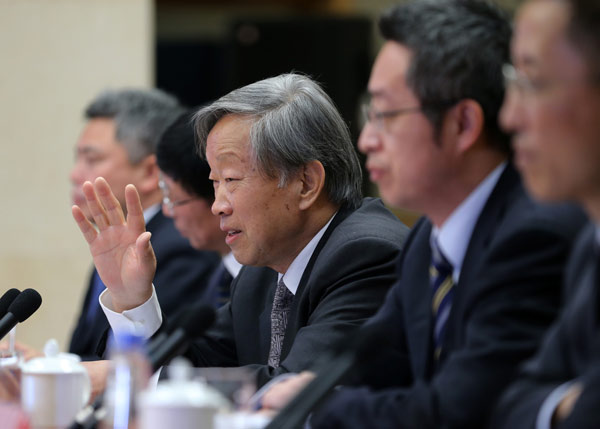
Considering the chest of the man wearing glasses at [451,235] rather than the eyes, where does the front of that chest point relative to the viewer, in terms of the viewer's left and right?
facing the viewer and to the left of the viewer

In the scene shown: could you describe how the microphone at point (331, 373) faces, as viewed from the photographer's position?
facing to the right of the viewer

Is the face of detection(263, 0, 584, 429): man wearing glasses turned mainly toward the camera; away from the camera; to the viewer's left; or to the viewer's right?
to the viewer's left

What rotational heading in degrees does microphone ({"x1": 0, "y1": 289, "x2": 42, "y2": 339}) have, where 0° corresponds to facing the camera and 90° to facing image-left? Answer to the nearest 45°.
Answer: approximately 270°

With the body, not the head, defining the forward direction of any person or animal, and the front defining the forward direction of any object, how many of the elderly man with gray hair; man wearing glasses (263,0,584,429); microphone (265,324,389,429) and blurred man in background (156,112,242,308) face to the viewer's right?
1

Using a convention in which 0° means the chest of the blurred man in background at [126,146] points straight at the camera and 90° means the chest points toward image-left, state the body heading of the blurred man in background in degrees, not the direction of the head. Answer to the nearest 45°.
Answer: approximately 45°

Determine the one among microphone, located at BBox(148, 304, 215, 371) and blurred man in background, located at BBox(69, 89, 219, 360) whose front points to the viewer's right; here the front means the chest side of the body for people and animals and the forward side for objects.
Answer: the microphone

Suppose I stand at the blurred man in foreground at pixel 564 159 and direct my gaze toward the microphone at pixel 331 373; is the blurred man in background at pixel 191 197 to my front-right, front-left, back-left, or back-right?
front-right

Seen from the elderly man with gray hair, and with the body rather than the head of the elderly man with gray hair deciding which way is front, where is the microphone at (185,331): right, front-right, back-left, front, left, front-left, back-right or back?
front-left

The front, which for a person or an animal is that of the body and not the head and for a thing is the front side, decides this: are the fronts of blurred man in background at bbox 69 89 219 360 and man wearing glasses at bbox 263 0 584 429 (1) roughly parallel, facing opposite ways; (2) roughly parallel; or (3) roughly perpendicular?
roughly parallel

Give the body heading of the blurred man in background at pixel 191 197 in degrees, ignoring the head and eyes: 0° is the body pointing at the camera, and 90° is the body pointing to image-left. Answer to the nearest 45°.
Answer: approximately 45°

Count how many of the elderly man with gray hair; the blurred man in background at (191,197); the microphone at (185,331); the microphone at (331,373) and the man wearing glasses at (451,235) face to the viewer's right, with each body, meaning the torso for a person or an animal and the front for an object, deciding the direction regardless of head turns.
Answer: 2
